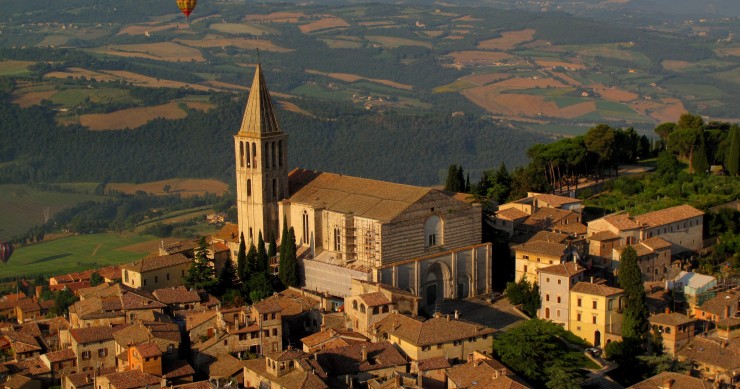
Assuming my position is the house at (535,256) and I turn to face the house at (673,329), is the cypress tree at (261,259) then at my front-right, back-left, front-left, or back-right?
back-right

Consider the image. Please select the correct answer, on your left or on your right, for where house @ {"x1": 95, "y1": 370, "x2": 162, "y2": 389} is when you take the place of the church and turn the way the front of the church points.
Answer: on your right

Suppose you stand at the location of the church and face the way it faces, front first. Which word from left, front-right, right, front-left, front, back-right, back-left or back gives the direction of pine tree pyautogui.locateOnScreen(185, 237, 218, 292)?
back-right

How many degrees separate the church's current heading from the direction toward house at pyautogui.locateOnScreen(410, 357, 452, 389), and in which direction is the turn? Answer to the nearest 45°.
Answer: approximately 45° to its right

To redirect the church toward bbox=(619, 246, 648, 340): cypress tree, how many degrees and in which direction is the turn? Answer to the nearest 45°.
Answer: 0° — it already faces it

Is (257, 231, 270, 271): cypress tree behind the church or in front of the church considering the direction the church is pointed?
behind

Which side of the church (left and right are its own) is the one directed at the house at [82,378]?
right

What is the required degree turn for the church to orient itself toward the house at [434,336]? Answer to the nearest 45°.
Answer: approximately 45° to its right

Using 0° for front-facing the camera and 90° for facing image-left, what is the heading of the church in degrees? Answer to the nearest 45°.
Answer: approximately 315°

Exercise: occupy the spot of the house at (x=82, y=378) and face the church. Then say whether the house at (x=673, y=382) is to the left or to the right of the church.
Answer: right

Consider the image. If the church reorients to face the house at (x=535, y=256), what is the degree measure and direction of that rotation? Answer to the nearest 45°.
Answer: approximately 45° to its left
